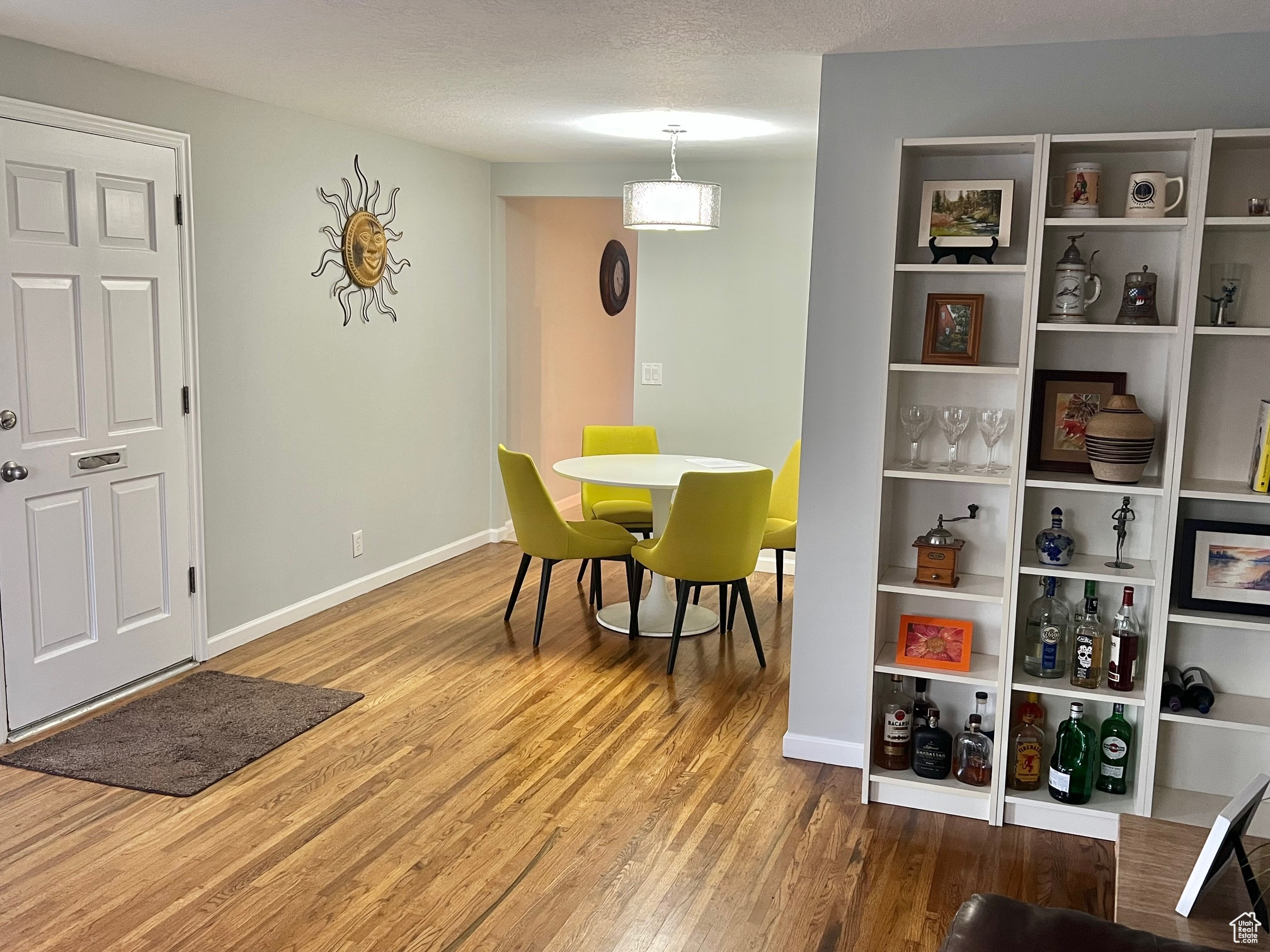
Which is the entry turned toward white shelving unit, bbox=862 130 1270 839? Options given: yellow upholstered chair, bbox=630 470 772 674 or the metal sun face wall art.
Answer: the metal sun face wall art

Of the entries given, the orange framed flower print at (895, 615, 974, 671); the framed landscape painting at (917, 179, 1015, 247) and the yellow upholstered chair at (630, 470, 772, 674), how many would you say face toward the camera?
2

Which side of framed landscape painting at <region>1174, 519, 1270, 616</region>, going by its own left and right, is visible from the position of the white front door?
right

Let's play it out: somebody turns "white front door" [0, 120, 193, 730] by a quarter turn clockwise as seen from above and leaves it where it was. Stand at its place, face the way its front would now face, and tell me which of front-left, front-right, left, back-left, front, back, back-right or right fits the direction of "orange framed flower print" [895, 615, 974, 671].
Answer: left

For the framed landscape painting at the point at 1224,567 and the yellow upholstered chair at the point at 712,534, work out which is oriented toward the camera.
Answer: the framed landscape painting

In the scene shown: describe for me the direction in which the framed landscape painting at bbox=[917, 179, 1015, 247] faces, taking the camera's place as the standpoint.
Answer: facing the viewer

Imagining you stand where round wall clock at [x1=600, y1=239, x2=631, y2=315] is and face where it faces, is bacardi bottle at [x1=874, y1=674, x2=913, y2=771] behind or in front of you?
in front

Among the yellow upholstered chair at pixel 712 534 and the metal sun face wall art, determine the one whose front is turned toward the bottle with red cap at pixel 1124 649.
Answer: the metal sun face wall art

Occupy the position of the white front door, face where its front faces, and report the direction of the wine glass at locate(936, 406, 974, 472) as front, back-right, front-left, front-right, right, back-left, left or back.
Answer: front

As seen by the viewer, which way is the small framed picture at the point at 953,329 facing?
toward the camera

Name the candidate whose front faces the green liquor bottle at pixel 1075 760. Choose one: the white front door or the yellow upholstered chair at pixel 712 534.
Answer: the white front door

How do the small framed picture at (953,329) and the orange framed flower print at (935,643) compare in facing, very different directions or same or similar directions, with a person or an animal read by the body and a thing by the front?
same or similar directions
